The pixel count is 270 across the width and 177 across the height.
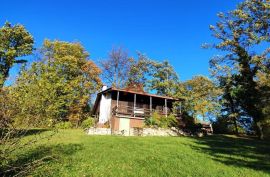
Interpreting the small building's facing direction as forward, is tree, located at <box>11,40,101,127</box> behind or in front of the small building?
behind

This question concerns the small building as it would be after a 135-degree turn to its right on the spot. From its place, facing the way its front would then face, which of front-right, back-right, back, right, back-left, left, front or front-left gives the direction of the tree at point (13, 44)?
front

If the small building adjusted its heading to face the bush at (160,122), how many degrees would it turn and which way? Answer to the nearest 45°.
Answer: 0° — it already faces it

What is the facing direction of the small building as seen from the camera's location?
facing the viewer and to the right of the viewer

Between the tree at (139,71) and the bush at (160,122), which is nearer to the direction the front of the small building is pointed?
the bush

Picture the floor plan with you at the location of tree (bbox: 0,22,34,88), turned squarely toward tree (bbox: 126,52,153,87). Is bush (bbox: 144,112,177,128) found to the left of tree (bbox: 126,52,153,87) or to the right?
right

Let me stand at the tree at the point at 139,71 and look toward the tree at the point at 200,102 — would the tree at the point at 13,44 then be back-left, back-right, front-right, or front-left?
back-right

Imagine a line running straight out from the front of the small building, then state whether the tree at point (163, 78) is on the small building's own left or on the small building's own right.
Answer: on the small building's own left

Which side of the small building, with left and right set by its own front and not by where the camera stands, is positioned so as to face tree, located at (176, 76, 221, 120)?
left

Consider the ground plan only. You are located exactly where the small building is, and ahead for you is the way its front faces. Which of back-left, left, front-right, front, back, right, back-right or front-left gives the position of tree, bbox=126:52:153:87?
back-left
